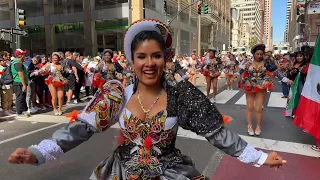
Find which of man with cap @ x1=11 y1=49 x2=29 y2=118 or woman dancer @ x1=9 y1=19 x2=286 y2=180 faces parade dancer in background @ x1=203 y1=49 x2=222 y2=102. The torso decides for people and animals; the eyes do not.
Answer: the man with cap

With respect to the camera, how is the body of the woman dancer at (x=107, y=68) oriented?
toward the camera

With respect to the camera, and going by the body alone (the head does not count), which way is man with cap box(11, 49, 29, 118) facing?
to the viewer's right

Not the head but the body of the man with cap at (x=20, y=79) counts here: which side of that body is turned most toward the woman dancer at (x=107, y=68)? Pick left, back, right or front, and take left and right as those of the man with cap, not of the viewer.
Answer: front

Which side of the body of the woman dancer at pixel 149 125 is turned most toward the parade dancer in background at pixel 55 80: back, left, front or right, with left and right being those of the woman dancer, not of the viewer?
back

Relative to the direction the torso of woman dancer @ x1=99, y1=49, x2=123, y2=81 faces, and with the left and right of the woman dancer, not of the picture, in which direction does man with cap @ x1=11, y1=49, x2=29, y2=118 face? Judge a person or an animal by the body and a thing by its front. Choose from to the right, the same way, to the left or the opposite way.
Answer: to the left

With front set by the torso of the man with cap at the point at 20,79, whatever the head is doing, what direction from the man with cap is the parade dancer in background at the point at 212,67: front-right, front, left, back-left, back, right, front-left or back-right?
front

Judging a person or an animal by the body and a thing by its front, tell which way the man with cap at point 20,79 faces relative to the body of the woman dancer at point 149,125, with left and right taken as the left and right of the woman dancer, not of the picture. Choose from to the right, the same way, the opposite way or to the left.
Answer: to the left

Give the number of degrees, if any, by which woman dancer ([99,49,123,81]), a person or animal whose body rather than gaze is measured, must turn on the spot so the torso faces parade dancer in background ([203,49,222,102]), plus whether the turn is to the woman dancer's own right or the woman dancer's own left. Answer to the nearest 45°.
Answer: approximately 90° to the woman dancer's own left

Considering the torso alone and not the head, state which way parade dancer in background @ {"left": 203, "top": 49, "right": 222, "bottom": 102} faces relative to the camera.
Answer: toward the camera
